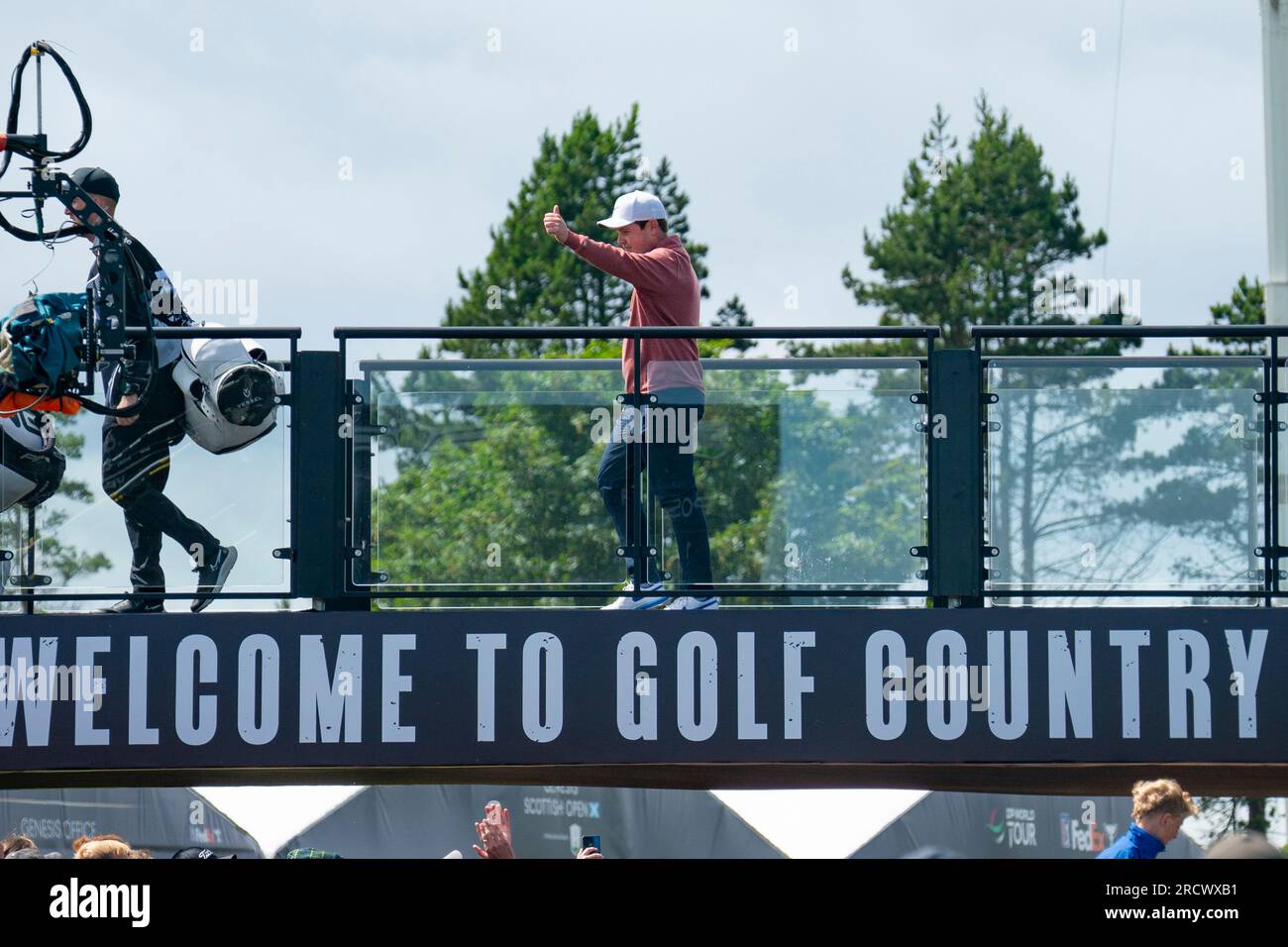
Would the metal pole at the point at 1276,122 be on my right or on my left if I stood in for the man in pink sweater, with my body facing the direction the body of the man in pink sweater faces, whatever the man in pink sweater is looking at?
on my right

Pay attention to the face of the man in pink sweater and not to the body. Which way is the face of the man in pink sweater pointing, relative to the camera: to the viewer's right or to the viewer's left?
to the viewer's left

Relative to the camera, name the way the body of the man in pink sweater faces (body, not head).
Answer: to the viewer's left

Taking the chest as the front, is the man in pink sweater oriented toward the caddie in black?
yes

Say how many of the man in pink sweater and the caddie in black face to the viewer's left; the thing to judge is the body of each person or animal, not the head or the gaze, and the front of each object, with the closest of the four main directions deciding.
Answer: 2

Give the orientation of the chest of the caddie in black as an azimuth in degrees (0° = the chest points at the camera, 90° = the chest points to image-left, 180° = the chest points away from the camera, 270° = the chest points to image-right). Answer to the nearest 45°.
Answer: approximately 90°

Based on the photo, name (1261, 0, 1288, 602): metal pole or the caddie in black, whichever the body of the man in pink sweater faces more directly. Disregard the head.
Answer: the caddie in black
